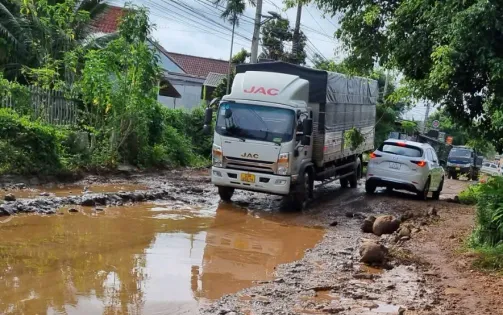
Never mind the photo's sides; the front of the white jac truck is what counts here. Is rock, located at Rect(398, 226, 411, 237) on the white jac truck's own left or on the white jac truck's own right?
on the white jac truck's own left

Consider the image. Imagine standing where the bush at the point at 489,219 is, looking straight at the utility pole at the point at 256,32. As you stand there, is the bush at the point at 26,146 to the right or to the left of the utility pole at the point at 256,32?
left

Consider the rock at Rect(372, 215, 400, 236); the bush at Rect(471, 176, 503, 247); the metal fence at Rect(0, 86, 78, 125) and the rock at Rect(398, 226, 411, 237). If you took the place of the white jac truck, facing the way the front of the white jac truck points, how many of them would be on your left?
3

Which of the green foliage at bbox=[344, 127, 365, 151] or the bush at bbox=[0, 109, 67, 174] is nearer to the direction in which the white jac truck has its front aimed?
the bush

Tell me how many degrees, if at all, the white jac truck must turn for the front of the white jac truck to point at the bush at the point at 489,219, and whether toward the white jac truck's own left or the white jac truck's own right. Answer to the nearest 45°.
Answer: approximately 90° to the white jac truck's own left

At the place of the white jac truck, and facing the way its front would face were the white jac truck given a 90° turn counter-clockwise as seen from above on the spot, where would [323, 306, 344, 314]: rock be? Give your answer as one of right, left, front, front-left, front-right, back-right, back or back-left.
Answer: front-right

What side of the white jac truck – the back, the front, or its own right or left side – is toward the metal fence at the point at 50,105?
right

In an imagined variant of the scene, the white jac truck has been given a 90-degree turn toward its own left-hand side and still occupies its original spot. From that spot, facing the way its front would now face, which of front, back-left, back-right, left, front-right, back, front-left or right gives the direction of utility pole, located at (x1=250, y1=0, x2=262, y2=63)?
back-left

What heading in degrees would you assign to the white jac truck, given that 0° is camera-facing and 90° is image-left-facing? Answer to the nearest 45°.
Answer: approximately 45°

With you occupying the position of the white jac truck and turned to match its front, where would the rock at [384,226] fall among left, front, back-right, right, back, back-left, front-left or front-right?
left

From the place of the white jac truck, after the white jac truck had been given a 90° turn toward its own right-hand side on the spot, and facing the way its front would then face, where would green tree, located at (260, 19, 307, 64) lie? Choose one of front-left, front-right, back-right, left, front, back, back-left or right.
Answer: front-right

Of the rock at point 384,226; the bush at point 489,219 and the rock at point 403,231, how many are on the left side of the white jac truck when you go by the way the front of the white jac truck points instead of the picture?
3

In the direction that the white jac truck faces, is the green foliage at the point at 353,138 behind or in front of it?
behind
